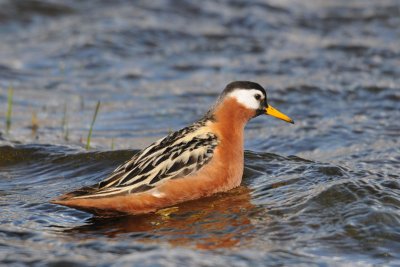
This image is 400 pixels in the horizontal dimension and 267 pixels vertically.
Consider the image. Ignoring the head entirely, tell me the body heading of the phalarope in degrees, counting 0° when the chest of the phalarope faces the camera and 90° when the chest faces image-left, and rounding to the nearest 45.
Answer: approximately 270°
